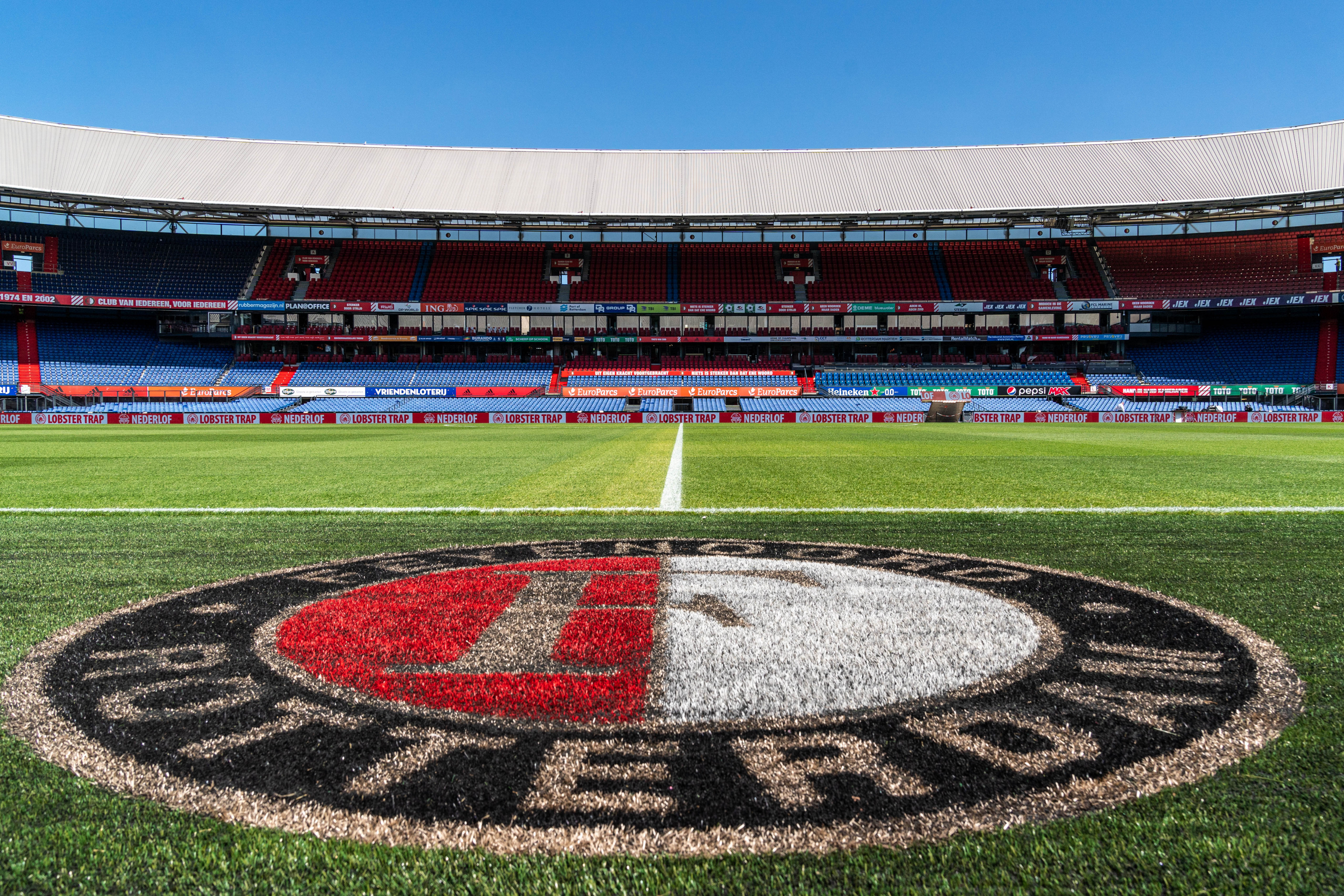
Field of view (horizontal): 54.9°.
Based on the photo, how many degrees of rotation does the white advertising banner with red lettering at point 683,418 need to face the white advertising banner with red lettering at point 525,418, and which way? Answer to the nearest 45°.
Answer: approximately 90° to its right

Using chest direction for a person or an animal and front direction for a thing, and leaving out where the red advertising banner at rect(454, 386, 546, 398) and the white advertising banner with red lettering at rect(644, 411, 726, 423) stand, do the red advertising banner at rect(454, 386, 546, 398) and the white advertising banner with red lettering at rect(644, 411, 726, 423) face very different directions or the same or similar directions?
same or similar directions

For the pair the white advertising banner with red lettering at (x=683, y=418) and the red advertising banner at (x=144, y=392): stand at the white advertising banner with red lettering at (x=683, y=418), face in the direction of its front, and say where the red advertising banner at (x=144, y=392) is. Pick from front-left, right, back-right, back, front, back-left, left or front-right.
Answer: right

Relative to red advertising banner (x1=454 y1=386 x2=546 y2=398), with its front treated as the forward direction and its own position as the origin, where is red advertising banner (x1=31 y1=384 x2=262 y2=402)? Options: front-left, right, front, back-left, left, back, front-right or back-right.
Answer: right

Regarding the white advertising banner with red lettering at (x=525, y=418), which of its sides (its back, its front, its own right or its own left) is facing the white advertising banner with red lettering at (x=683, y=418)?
left

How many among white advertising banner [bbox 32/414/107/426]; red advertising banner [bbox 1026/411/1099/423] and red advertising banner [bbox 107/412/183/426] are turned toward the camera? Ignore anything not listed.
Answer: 3

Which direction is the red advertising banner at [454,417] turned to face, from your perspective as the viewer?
facing the viewer

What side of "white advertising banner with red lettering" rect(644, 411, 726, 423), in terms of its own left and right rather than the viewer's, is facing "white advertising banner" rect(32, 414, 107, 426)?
right

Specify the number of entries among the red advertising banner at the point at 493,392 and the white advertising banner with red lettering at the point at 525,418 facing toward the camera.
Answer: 2

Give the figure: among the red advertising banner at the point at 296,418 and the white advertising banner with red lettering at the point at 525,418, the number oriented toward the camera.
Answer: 2

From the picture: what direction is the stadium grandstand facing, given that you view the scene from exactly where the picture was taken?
facing the viewer

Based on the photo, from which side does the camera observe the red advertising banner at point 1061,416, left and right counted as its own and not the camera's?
front

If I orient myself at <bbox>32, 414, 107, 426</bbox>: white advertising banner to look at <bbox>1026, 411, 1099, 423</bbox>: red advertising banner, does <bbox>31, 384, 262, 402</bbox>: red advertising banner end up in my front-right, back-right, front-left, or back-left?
front-left

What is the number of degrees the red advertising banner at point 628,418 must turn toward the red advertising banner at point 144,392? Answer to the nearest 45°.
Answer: approximately 90° to its right

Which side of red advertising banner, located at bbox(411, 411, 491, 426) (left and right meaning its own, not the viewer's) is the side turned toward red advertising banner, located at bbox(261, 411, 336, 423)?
right

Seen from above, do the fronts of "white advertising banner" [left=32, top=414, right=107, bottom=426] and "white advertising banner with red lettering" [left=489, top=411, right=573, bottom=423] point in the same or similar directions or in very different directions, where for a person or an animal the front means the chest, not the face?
same or similar directions
